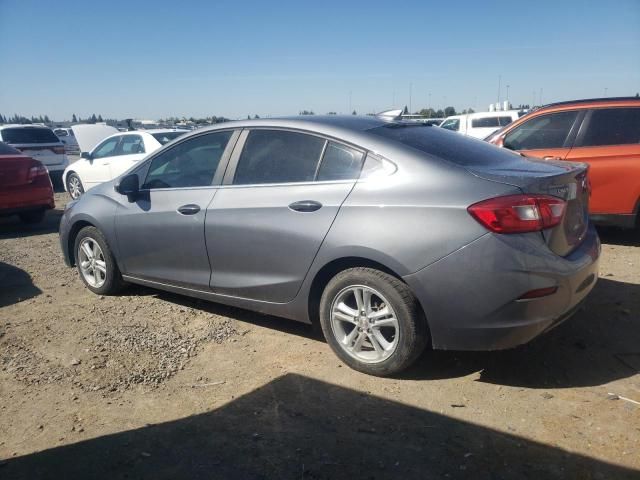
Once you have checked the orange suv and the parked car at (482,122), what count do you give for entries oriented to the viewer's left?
2

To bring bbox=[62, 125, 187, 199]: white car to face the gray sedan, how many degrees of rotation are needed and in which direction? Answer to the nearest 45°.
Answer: approximately 135° to its left

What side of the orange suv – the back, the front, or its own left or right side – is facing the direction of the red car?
front

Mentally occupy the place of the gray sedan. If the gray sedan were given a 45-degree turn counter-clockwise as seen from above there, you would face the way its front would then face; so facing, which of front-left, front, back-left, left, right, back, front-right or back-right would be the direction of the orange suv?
back-right

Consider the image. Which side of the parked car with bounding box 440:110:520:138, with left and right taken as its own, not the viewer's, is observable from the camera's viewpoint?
left

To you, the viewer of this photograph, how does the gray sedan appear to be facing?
facing away from the viewer and to the left of the viewer

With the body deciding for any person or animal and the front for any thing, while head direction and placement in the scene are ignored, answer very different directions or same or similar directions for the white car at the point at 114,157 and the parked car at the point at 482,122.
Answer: same or similar directions

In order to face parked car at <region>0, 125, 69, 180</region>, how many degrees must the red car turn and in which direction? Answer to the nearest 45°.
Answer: approximately 45° to its right

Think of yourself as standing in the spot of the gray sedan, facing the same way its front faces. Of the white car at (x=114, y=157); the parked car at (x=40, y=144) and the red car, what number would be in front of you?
3

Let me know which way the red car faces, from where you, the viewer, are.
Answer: facing away from the viewer and to the left of the viewer

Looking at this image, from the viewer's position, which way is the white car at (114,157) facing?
facing away from the viewer and to the left of the viewer

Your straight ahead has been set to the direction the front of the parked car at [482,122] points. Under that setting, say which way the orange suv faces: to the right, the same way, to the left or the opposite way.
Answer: the same way

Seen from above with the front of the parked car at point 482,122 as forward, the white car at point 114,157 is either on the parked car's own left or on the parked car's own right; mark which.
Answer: on the parked car's own left

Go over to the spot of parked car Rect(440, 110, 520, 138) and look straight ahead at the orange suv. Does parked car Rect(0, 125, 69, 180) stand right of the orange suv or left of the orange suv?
right

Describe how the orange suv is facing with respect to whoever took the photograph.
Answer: facing to the left of the viewer

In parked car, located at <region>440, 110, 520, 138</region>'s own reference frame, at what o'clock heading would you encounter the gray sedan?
The gray sedan is roughly at 9 o'clock from the parked car.
